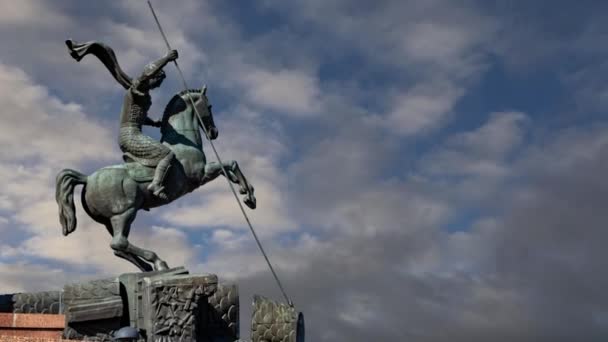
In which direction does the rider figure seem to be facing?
to the viewer's right

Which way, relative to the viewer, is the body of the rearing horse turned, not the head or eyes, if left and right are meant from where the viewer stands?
facing to the right of the viewer
